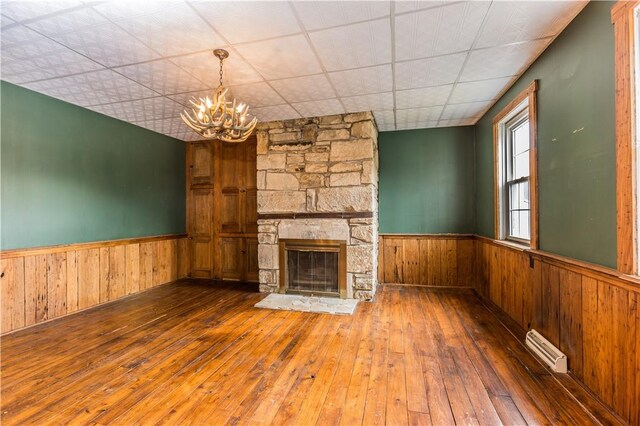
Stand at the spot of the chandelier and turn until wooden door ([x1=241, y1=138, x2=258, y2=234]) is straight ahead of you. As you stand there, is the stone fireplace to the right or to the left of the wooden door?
right

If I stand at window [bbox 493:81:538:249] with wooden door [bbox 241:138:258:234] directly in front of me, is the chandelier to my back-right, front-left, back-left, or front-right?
front-left

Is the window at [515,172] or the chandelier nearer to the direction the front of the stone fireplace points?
the chandelier

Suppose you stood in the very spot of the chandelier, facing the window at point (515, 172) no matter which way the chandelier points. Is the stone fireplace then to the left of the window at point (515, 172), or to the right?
left

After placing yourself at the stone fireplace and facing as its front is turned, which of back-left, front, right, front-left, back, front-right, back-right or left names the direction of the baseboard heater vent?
front-left

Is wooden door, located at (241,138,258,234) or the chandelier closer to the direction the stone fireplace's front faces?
the chandelier

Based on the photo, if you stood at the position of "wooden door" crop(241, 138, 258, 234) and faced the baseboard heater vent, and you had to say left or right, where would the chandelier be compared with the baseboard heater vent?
right

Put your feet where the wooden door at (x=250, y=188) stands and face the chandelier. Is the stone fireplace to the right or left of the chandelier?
left

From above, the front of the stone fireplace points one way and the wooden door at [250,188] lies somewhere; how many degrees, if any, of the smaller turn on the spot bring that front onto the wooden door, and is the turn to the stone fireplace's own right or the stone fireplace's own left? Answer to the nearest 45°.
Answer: approximately 135° to the stone fireplace's own right

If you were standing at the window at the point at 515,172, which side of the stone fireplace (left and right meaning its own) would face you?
left

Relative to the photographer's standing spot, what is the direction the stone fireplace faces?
facing the viewer

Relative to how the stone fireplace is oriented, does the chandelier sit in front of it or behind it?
in front
